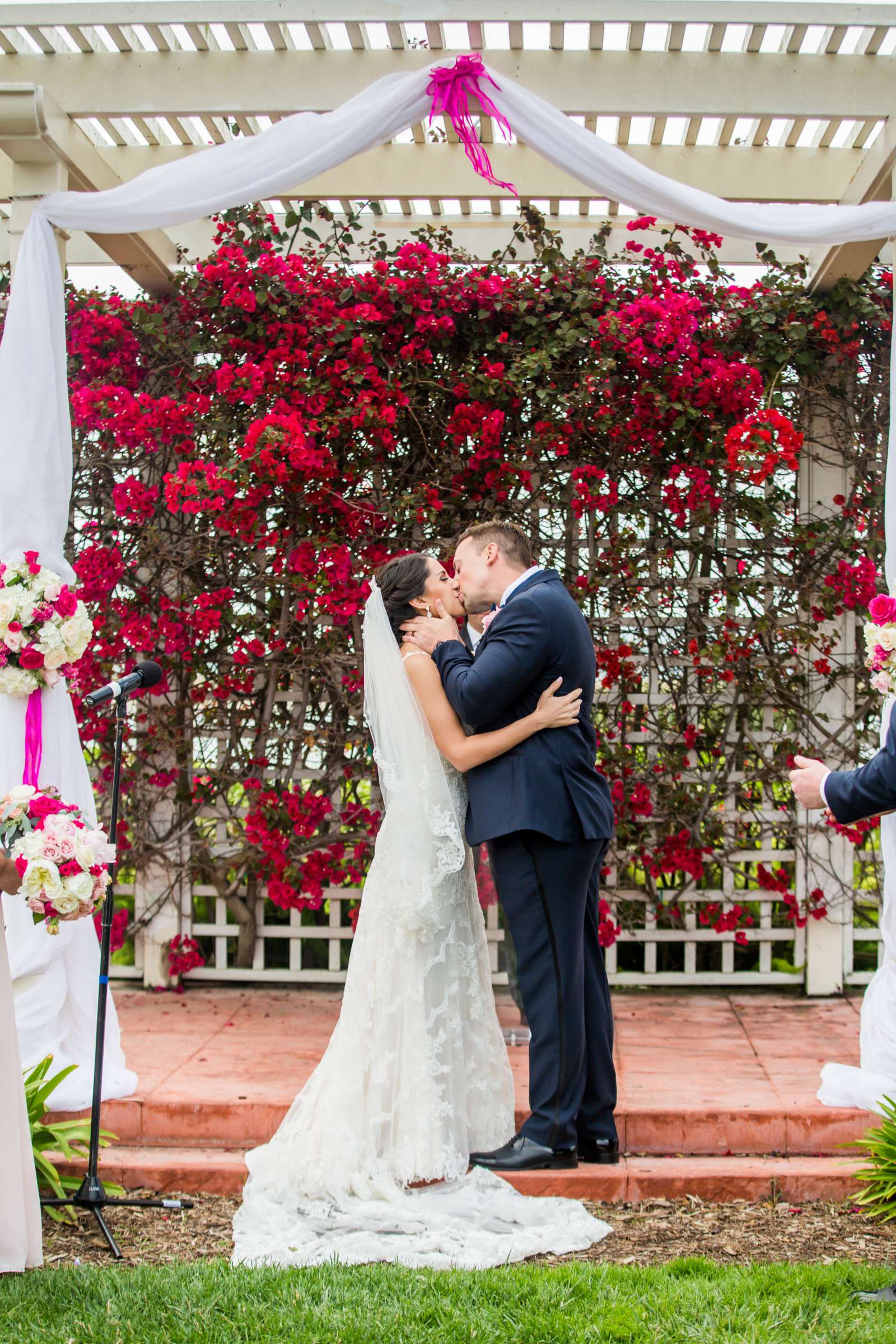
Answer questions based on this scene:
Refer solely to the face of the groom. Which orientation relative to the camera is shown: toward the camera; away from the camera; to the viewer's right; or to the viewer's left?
to the viewer's left

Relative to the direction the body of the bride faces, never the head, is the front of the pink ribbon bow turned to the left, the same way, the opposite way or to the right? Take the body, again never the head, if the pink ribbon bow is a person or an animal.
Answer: to the right

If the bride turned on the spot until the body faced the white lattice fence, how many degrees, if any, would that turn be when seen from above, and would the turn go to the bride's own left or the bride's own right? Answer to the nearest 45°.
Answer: approximately 45° to the bride's own left

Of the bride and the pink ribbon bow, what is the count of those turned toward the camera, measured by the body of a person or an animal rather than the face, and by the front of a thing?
1

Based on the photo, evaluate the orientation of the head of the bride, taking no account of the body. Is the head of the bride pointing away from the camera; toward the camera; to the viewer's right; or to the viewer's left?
to the viewer's right

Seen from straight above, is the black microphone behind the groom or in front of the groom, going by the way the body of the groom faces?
in front

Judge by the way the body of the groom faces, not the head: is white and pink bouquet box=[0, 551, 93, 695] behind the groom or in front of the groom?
in front

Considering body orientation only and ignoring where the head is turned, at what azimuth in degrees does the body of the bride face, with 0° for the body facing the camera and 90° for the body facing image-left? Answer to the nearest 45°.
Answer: approximately 270°

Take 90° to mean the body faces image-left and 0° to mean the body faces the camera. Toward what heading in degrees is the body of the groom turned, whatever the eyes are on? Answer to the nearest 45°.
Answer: approximately 90°
